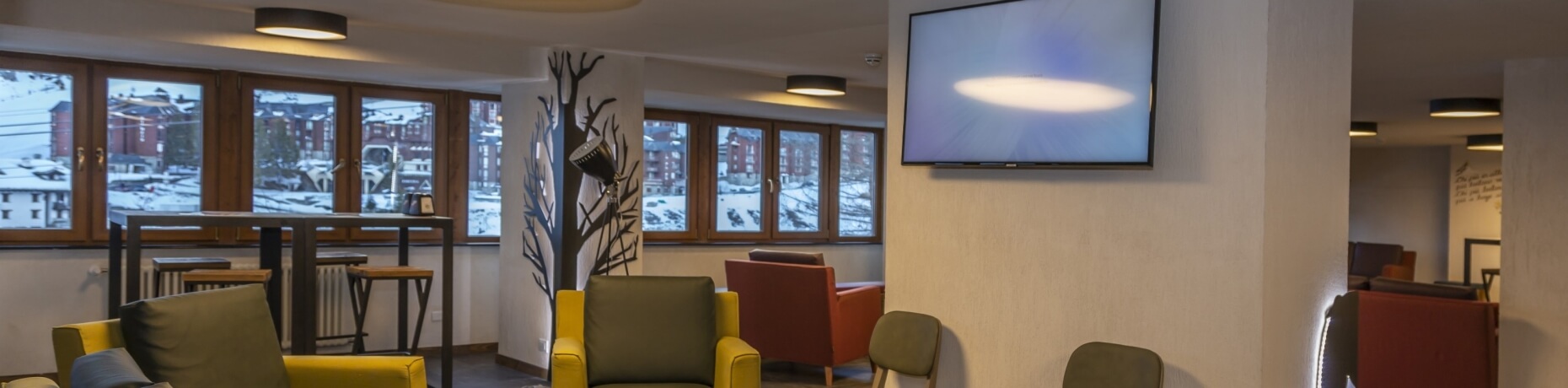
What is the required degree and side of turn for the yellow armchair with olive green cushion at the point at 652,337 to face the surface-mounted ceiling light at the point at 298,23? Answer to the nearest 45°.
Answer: approximately 135° to its right

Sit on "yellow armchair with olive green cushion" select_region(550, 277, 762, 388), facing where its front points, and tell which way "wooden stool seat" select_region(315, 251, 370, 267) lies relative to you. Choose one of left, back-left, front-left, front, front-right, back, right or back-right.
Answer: back-right

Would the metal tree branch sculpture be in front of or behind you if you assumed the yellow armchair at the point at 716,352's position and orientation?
behind

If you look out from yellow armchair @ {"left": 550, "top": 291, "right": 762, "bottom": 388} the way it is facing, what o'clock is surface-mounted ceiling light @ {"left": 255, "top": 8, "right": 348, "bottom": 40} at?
The surface-mounted ceiling light is roughly at 4 o'clock from the yellow armchair.

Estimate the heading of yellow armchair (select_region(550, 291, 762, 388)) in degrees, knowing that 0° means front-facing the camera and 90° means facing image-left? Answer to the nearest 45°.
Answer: approximately 0°
